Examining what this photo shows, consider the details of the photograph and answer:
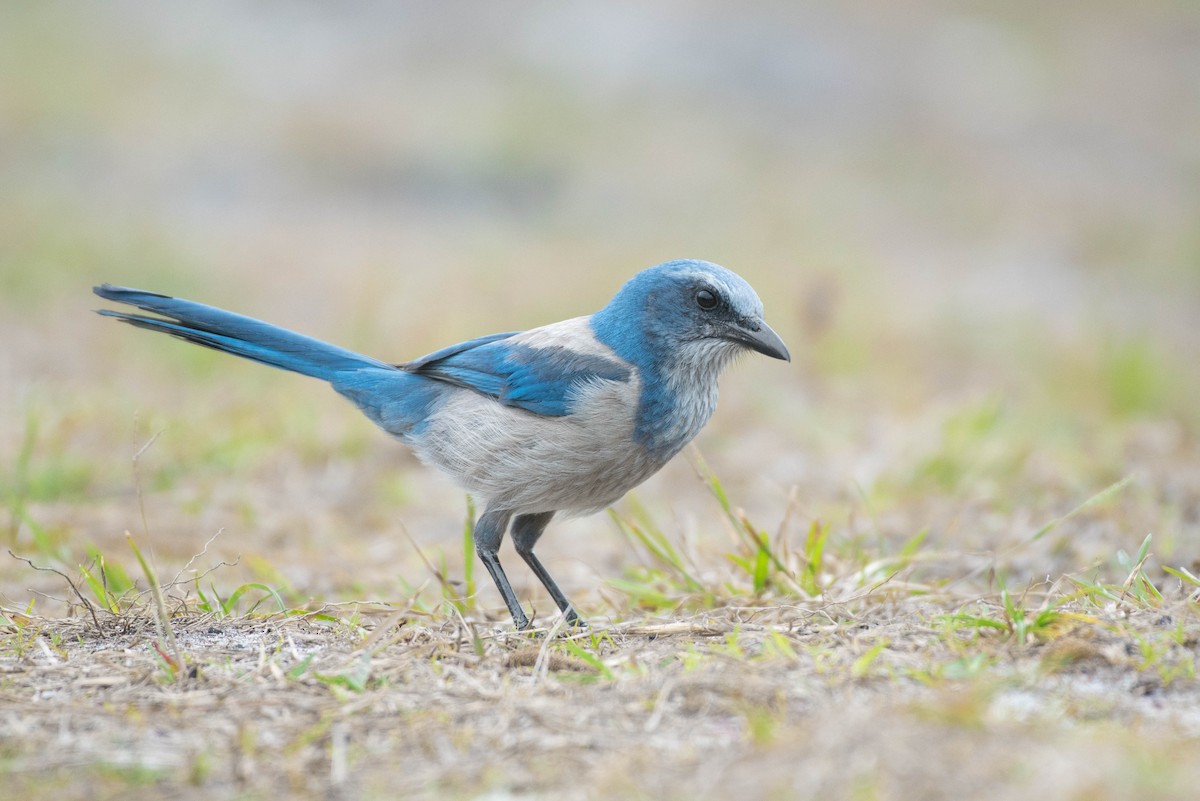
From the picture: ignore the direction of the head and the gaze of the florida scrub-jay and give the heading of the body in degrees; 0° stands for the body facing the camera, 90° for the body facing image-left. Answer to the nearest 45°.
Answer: approximately 270°
